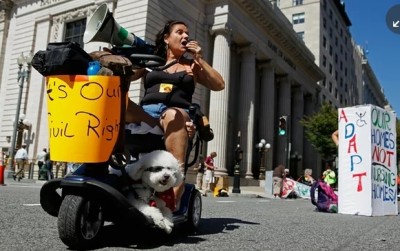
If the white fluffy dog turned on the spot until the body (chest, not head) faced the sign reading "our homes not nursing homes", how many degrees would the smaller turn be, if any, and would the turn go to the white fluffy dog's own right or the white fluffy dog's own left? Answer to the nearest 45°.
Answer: approximately 90° to the white fluffy dog's own left

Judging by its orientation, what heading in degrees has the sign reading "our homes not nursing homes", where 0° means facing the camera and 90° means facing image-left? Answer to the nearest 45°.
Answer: approximately 315°

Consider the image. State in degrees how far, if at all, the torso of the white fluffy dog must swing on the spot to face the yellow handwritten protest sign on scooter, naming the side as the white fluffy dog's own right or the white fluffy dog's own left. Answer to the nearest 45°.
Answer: approximately 90° to the white fluffy dog's own right

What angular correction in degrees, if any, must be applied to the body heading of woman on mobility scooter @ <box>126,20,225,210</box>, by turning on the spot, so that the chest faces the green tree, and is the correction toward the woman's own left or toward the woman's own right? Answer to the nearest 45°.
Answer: approximately 180°

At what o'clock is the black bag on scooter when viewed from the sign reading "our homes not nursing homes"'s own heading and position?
The black bag on scooter is roughly at 2 o'clock from the sign reading "our homes not nursing homes".

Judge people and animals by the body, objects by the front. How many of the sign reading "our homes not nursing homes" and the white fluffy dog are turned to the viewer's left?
0

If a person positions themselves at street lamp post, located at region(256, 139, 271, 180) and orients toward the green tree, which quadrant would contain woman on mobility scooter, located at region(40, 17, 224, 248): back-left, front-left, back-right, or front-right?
back-right

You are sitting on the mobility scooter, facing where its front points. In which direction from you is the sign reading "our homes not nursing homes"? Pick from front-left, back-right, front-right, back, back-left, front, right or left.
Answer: back

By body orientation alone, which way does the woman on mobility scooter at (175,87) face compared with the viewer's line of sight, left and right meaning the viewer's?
facing the viewer

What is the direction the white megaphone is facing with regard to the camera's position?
facing the viewer and to the left of the viewer

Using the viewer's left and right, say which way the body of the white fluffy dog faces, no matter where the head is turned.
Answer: facing the viewer and to the right of the viewer
